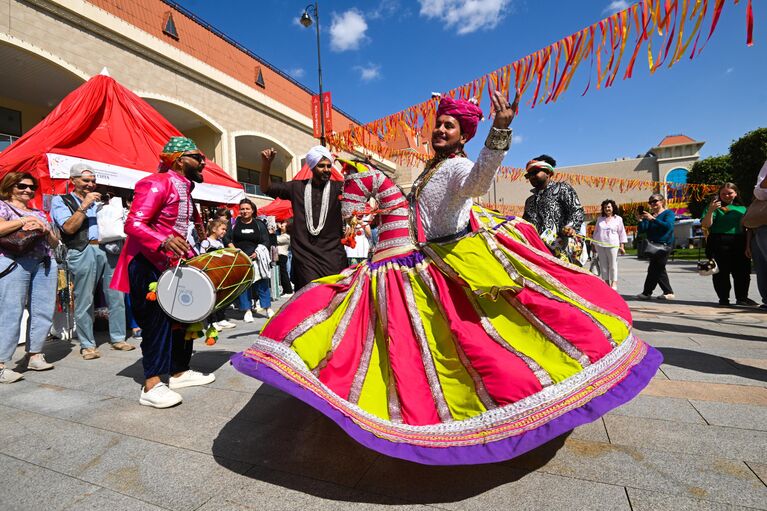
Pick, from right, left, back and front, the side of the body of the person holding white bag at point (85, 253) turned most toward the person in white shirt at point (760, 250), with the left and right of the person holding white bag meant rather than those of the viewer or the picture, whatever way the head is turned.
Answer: front

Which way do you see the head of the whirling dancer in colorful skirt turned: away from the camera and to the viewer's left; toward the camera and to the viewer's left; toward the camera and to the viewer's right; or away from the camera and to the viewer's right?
toward the camera and to the viewer's left

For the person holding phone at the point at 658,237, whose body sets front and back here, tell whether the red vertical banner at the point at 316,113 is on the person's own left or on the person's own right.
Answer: on the person's own right

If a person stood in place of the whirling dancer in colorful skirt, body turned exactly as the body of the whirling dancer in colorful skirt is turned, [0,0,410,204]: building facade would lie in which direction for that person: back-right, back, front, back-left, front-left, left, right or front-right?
right

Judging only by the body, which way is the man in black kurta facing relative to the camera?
toward the camera

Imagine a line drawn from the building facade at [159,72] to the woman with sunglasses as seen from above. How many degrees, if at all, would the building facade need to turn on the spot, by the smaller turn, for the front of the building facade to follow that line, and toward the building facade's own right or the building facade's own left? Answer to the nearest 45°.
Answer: approximately 45° to the building facade's own right

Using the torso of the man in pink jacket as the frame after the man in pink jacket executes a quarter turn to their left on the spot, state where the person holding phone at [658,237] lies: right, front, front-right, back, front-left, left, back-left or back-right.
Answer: right

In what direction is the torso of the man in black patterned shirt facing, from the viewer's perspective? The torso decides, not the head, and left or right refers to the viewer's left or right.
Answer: facing the viewer and to the left of the viewer

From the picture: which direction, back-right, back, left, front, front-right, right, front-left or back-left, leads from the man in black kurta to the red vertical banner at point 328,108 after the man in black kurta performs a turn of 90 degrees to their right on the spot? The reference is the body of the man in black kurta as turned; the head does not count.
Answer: right
